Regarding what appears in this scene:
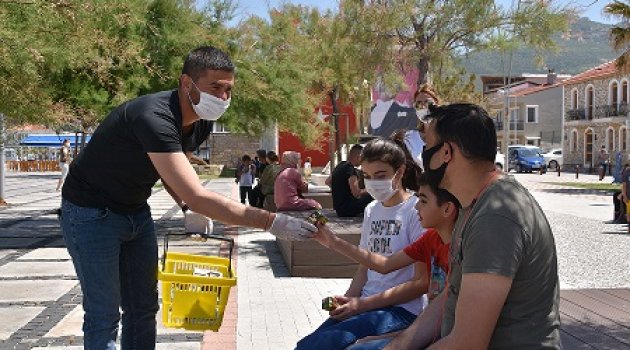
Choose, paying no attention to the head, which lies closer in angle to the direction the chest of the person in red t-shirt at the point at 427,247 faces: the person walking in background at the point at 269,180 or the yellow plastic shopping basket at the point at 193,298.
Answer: the yellow plastic shopping basket

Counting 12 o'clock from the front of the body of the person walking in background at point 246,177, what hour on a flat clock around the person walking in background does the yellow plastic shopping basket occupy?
The yellow plastic shopping basket is roughly at 12 o'clock from the person walking in background.

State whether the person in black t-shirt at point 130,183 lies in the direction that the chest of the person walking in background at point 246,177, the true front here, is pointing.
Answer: yes

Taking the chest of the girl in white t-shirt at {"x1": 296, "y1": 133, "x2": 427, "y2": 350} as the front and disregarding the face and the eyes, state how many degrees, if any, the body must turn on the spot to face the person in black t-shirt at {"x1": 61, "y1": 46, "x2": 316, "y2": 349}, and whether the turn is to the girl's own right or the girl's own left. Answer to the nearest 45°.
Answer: approximately 45° to the girl's own right

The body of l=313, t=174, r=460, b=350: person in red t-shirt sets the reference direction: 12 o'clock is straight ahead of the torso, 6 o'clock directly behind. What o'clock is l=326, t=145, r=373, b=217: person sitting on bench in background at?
The person sitting on bench in background is roughly at 3 o'clock from the person in red t-shirt.

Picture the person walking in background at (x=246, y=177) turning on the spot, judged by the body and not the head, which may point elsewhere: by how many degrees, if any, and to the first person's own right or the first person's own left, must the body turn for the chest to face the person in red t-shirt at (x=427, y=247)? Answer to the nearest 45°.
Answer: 0° — they already face them

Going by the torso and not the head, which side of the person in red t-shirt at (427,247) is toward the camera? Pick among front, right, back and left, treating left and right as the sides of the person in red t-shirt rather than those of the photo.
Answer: left

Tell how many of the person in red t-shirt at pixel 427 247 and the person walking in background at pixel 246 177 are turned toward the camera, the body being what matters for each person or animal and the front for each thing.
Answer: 1

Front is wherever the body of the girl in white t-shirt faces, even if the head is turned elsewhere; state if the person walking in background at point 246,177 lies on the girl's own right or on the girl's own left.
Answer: on the girl's own right

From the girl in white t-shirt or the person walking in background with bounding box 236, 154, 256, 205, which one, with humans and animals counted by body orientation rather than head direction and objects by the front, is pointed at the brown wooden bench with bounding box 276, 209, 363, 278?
the person walking in background

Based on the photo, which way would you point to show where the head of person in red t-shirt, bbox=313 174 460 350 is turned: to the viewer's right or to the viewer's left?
to the viewer's left

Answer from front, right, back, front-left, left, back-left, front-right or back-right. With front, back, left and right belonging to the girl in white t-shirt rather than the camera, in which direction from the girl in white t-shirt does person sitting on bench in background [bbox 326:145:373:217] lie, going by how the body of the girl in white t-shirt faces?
back-right
